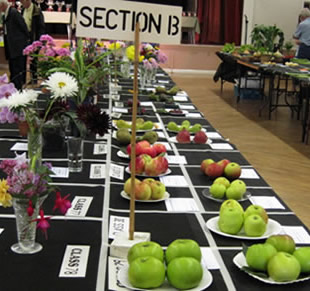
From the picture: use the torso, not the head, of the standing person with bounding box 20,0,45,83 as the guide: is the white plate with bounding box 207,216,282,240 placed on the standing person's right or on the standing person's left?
on the standing person's left

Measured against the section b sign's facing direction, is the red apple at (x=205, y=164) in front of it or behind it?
behind

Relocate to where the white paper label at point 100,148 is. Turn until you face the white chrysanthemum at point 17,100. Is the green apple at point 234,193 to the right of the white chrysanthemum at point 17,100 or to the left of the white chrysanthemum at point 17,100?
left

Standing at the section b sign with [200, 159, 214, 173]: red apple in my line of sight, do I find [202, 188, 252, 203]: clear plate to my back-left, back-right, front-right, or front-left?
front-right

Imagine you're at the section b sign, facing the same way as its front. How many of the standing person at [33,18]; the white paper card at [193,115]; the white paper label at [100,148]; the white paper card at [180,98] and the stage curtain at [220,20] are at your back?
5

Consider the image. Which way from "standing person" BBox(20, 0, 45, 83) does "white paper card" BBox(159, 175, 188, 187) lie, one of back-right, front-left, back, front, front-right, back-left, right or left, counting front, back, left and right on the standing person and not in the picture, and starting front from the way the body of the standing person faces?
front-left

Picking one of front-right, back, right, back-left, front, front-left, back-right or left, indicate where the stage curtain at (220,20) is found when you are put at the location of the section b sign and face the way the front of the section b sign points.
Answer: back

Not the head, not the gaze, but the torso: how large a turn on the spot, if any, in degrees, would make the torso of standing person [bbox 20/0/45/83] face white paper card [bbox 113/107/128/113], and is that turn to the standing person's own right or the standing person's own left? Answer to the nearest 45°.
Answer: approximately 45° to the standing person's own left

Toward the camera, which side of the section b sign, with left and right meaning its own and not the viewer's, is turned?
front

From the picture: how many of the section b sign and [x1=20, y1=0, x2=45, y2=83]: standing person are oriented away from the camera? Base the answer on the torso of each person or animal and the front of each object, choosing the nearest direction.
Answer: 0

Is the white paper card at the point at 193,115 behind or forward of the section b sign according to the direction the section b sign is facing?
behind

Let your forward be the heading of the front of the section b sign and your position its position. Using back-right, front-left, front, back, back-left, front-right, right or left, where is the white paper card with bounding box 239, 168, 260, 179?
back-left

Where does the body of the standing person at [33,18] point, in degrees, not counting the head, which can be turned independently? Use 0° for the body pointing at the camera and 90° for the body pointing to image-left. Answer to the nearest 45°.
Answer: approximately 45°
